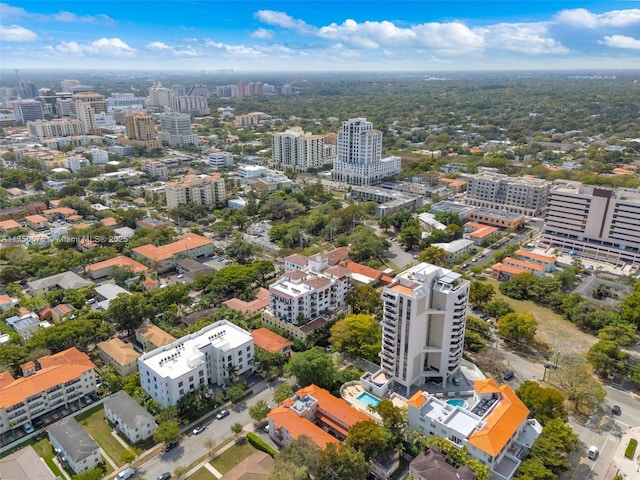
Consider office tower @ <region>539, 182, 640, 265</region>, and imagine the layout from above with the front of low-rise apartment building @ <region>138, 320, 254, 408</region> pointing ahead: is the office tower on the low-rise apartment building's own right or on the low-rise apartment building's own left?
on the low-rise apartment building's own left

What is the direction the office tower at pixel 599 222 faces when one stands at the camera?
facing the viewer

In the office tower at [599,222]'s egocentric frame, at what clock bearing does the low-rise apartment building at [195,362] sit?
The low-rise apartment building is roughly at 1 o'clock from the office tower.

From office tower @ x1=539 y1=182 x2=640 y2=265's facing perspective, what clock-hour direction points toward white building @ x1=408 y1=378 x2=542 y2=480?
The white building is roughly at 12 o'clock from the office tower.

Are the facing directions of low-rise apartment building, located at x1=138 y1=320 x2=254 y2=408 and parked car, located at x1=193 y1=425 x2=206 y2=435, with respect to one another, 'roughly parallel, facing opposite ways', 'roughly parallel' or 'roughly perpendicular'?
roughly perpendicular

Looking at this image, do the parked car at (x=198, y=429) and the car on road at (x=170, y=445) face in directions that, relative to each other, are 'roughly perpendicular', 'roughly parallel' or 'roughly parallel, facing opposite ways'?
roughly parallel
